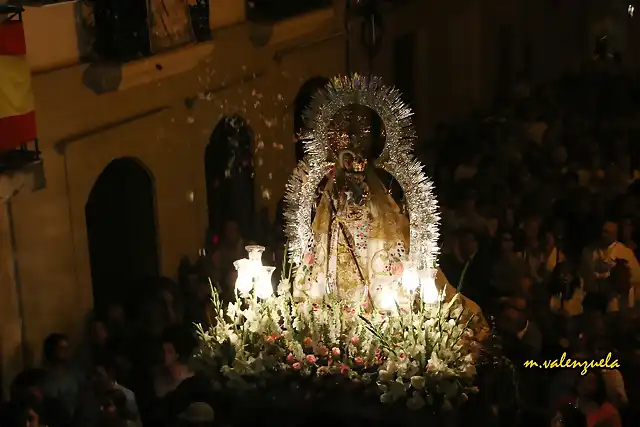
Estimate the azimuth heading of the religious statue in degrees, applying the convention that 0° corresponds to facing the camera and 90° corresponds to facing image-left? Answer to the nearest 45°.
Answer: approximately 0°

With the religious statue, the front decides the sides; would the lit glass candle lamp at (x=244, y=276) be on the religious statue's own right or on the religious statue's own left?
on the religious statue's own right

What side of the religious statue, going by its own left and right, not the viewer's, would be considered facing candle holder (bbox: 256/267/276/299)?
right

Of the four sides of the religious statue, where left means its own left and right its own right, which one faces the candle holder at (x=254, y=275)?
right
